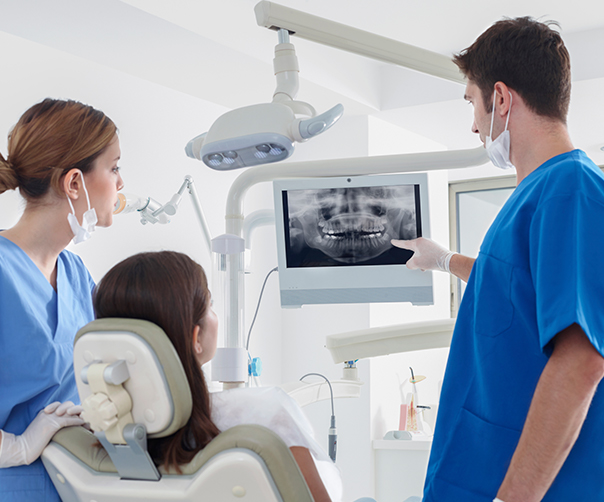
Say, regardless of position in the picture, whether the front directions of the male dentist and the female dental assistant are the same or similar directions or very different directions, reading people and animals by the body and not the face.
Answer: very different directions

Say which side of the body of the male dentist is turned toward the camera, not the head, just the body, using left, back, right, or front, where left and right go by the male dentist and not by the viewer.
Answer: left

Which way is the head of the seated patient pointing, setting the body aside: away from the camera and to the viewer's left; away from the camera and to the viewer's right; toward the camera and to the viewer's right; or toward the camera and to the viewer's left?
away from the camera and to the viewer's right

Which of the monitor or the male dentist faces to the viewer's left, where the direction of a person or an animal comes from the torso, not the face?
the male dentist

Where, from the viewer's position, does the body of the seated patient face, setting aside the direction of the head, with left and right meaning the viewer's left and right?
facing away from the viewer and to the right of the viewer

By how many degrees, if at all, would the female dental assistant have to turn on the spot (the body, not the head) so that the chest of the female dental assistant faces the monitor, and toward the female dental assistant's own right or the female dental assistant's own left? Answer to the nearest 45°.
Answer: approximately 45° to the female dental assistant's own left

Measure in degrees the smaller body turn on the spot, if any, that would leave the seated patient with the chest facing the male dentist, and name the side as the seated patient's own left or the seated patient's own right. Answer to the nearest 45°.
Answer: approximately 45° to the seated patient's own right

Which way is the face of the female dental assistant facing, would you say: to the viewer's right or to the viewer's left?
to the viewer's right

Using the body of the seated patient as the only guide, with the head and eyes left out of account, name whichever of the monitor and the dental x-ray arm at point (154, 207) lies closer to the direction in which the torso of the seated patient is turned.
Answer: the monitor
